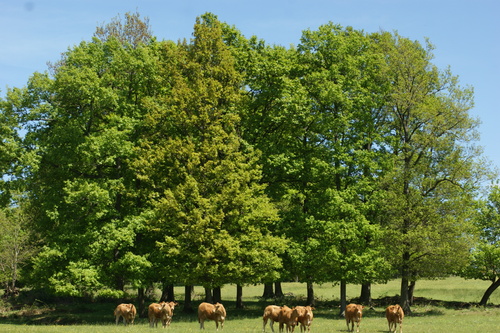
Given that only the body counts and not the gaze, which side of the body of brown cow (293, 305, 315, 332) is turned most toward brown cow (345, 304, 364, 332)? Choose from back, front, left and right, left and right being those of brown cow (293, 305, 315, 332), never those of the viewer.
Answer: left

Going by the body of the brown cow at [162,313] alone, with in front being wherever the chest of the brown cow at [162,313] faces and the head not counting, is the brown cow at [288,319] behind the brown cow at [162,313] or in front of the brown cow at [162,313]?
in front

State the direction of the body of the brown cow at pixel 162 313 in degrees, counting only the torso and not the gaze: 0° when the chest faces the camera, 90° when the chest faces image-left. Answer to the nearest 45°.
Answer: approximately 315°

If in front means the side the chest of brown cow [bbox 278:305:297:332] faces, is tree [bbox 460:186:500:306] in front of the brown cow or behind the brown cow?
behind

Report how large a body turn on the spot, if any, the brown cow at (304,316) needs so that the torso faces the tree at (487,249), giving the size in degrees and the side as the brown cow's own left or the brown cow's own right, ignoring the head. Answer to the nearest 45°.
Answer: approximately 90° to the brown cow's own left

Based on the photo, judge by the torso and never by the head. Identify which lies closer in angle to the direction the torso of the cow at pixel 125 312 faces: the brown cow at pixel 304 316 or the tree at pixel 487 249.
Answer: the brown cow

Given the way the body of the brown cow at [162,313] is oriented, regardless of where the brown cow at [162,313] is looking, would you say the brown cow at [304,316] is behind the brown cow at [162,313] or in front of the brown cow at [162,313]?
in front

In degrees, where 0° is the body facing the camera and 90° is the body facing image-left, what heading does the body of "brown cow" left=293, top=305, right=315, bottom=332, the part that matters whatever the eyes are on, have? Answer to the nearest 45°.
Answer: approximately 315°
